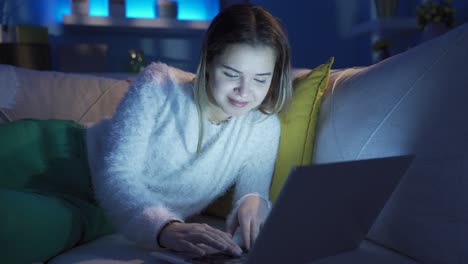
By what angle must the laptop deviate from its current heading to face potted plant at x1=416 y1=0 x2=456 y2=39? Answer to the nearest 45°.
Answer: approximately 45° to its right

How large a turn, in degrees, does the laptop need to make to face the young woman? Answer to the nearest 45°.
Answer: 0° — it already faces them

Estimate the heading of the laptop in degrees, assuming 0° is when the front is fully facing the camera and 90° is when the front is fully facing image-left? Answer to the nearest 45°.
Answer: approximately 135°

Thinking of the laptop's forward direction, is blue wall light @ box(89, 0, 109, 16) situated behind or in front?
in front

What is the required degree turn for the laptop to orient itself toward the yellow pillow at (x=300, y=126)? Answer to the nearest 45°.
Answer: approximately 45° to its right

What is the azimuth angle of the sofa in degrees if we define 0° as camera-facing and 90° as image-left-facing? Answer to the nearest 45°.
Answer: approximately 0°

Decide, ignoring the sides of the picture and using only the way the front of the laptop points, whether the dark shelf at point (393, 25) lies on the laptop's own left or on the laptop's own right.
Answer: on the laptop's own right

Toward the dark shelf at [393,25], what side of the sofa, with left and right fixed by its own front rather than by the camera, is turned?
back

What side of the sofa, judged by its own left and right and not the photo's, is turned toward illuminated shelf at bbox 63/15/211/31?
back

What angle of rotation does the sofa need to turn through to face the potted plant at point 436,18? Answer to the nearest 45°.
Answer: approximately 180°

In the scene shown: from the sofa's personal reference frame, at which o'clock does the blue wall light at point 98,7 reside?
The blue wall light is roughly at 5 o'clock from the sofa.

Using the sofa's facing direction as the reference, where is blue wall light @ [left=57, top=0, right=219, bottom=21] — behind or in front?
behind

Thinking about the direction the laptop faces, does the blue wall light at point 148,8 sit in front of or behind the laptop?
in front
